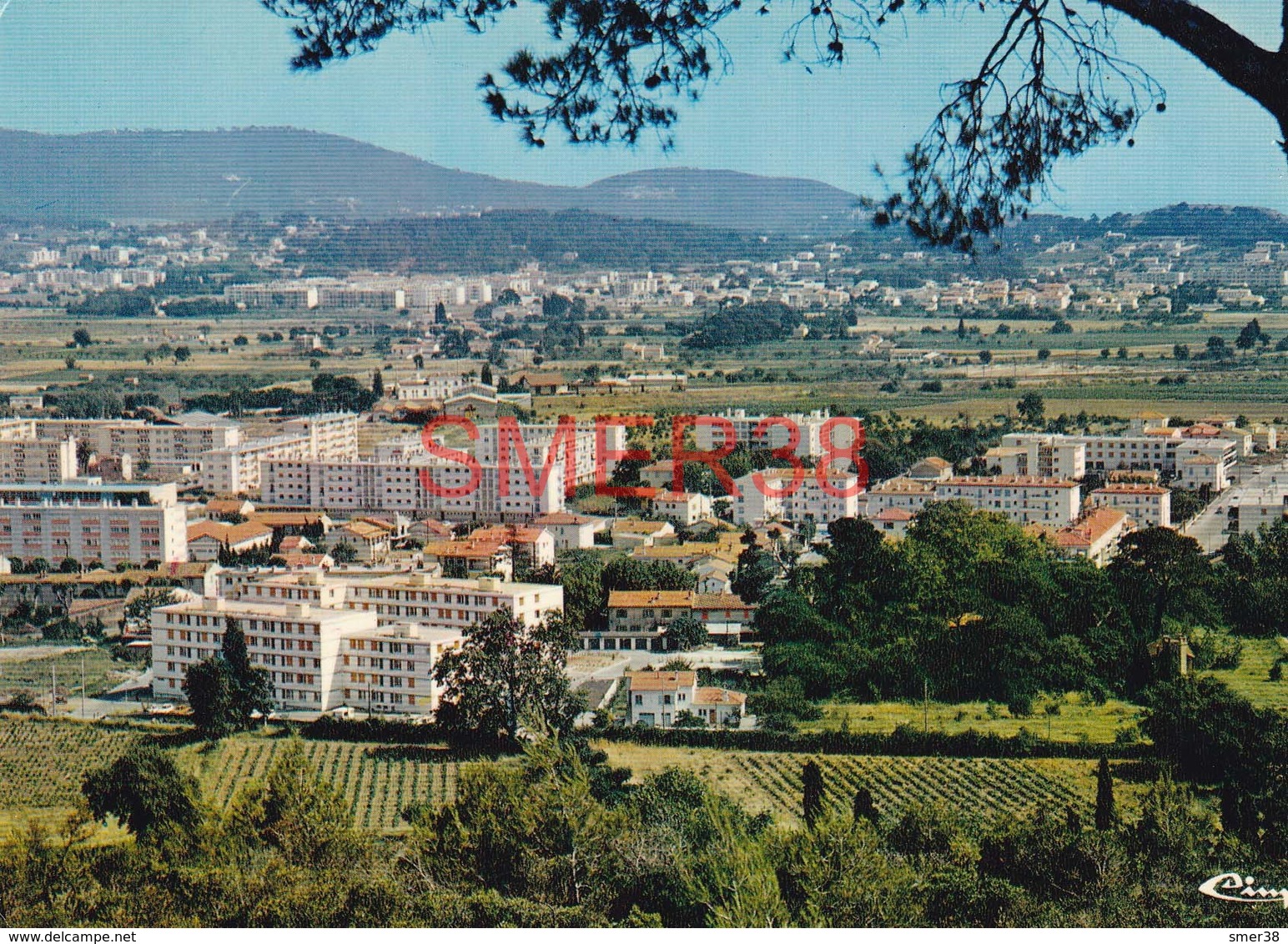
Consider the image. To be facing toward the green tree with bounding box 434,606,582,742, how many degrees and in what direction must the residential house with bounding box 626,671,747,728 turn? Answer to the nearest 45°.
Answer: approximately 45° to its right

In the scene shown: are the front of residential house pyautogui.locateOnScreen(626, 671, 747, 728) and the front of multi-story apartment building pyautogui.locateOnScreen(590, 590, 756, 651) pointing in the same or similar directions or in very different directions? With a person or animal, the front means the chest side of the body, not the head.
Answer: same or similar directions

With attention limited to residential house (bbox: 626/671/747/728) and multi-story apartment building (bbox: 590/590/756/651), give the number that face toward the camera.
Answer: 2

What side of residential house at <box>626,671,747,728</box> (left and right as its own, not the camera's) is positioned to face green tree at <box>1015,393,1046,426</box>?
back

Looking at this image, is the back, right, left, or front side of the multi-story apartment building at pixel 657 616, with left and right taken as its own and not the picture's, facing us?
front

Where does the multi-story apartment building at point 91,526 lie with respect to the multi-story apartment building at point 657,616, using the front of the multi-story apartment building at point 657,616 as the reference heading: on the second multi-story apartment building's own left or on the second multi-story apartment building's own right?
on the second multi-story apartment building's own right

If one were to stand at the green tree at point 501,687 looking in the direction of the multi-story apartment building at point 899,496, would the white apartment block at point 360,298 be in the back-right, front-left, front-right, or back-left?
front-left

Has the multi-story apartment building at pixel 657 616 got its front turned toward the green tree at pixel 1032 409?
no

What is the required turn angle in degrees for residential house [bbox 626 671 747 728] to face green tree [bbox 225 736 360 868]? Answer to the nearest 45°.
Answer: approximately 45° to its right

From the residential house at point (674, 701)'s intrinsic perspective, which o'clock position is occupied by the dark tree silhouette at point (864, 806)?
The dark tree silhouette is roughly at 11 o'clock from the residential house.

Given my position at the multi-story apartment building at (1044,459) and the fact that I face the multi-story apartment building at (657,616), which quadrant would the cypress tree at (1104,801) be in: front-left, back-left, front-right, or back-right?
front-left

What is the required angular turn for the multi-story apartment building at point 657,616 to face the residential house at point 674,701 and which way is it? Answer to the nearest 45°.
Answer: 0° — it already faces it

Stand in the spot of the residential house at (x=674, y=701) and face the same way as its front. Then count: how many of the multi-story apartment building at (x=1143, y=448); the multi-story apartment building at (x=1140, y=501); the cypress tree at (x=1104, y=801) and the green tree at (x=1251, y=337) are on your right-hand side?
0

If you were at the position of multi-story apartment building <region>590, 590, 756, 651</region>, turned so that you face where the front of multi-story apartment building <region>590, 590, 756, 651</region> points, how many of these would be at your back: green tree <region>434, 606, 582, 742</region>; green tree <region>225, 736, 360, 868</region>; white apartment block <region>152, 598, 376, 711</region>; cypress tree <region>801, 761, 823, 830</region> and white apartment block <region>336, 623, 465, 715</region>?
0

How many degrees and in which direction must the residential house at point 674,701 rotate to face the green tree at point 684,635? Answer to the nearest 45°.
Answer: approximately 180°

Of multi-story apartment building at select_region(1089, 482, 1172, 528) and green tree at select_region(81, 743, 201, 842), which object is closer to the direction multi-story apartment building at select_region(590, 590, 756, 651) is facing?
the green tree

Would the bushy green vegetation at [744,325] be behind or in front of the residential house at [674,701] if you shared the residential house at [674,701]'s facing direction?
behind

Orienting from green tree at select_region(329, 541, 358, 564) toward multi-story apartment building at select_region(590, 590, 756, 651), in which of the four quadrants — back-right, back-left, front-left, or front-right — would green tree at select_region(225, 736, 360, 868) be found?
front-right

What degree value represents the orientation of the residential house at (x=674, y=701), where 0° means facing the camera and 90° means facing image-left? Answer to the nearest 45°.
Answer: approximately 0°

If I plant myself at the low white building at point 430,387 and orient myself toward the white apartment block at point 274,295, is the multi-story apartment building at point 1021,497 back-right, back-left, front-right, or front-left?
back-right

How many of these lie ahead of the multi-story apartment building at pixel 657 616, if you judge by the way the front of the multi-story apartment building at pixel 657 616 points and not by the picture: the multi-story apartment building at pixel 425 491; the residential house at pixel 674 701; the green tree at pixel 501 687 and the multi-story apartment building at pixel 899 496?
2

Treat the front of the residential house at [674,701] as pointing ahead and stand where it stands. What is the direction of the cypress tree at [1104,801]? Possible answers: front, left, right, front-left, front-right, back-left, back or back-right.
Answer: front-left
